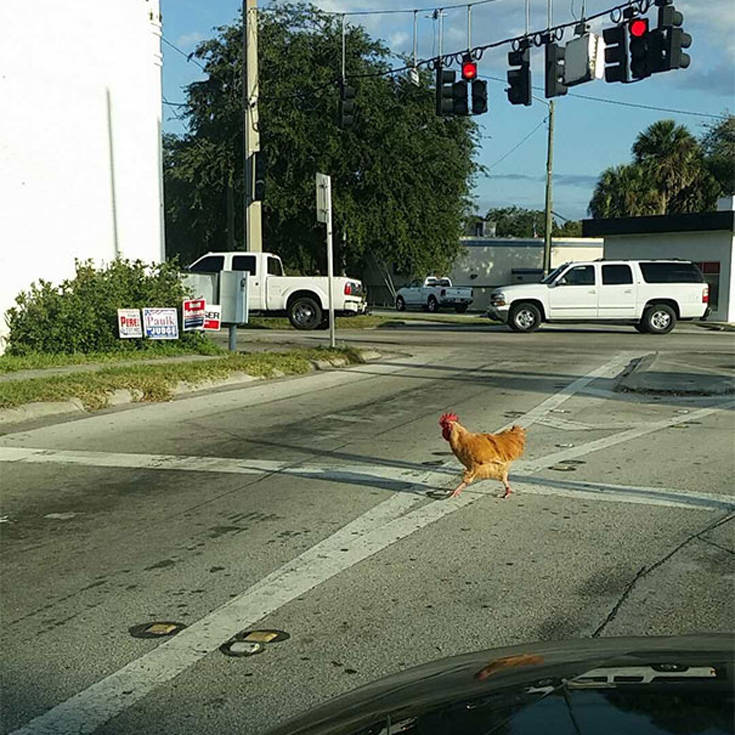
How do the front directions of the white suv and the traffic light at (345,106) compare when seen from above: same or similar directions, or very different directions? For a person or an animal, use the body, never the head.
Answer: very different directions

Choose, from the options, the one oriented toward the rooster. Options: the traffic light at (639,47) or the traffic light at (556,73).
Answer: the traffic light at (639,47)

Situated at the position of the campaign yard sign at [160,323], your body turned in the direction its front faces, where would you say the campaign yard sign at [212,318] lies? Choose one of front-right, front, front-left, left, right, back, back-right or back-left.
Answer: left

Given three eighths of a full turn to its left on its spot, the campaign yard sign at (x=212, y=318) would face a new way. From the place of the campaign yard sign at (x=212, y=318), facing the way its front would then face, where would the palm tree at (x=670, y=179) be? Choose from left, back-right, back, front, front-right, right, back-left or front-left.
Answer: front

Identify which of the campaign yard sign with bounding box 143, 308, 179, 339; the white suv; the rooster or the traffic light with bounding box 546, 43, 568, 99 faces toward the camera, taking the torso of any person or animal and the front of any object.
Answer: the campaign yard sign

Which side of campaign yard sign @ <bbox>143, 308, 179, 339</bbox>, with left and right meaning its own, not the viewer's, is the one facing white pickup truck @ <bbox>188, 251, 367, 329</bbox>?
back

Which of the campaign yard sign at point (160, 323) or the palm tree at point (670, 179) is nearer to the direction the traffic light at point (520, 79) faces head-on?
the campaign yard sign

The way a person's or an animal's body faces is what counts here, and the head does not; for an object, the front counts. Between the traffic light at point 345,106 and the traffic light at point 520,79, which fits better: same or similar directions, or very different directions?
very different directions

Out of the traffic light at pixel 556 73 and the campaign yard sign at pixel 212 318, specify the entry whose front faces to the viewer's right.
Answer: the traffic light

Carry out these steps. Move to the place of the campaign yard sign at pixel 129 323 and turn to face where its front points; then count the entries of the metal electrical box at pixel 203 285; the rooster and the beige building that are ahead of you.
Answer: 1

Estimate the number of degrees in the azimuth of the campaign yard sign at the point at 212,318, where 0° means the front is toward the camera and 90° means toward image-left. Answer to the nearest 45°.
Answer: approximately 0°

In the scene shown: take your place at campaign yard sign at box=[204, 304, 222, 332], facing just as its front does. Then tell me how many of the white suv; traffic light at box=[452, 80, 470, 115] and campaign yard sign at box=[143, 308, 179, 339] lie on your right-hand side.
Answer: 1
